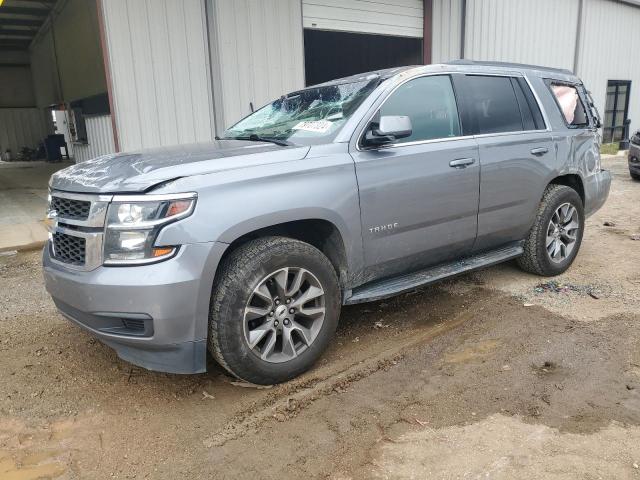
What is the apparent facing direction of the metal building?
toward the camera

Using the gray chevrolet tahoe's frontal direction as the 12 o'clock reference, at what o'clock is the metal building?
The metal building is roughly at 4 o'clock from the gray chevrolet tahoe.

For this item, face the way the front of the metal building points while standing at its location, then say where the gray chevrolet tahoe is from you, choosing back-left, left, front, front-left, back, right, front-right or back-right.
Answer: front

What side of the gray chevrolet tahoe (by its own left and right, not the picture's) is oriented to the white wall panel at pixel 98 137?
right

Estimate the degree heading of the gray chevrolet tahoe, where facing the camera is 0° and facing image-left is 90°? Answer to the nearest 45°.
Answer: approximately 45°

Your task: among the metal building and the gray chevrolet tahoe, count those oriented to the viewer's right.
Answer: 0
